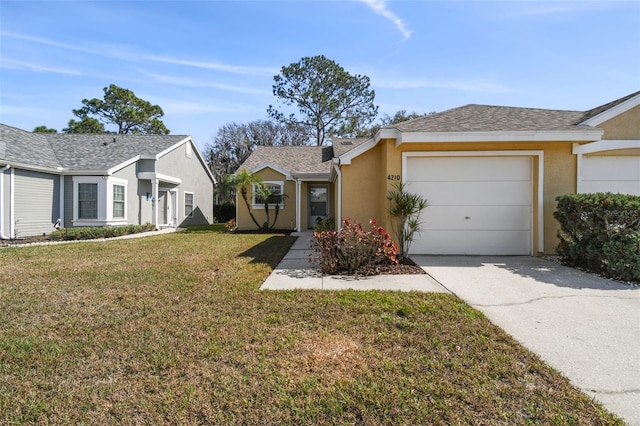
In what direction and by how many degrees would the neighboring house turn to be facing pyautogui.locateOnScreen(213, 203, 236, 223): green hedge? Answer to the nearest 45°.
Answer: approximately 90° to its left

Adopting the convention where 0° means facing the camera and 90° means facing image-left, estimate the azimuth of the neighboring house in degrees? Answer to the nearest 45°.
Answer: approximately 315°

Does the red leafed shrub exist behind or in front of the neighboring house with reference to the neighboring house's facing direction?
in front

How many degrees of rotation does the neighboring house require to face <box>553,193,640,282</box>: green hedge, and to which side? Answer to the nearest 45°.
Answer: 0° — it already faces it

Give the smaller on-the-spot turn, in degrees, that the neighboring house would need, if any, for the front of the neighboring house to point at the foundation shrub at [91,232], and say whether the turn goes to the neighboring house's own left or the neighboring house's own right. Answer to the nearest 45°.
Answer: approximately 45° to the neighboring house's own right
